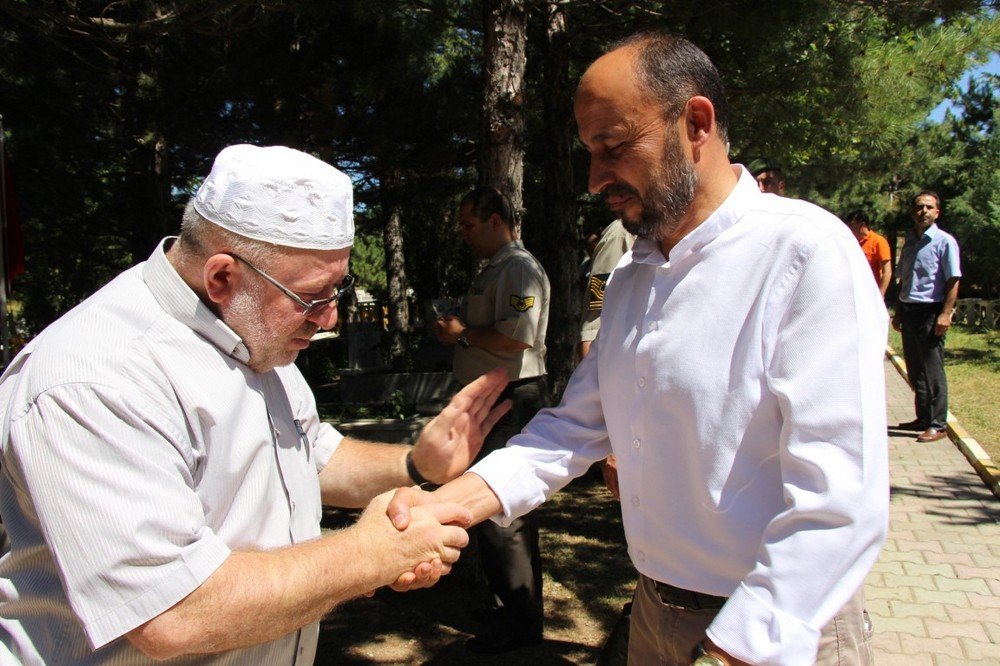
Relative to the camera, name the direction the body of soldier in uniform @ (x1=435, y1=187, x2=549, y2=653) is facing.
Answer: to the viewer's left

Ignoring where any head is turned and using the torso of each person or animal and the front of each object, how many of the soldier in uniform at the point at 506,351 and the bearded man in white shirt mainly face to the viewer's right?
0

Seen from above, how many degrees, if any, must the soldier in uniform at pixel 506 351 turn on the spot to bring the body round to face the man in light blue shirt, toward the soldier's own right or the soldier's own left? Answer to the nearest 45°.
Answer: approximately 135° to the soldier's own right

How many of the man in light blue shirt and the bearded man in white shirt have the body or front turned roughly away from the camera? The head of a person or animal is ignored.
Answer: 0

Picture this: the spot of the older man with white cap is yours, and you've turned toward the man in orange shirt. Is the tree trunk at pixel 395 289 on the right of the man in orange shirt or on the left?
left

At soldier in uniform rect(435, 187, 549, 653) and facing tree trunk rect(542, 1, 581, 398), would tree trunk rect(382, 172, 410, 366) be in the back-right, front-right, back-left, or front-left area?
front-left

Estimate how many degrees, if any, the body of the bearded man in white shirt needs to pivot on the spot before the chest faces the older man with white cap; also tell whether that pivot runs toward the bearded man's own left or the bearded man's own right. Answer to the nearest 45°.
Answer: approximately 45° to the bearded man's own right

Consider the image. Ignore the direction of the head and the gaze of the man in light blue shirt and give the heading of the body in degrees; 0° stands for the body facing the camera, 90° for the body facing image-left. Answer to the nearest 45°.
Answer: approximately 45°

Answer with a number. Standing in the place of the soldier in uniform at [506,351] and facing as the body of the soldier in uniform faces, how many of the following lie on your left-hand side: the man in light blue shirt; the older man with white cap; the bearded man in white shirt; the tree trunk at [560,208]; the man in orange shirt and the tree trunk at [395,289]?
2

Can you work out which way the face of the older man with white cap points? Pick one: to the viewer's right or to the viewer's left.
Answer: to the viewer's right

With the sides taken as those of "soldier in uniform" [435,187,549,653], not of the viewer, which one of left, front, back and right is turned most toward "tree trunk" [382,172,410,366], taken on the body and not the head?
right

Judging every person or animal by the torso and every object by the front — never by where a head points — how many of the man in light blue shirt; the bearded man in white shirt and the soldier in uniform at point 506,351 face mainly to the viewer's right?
0

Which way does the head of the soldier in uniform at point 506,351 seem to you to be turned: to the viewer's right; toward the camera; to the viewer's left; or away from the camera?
to the viewer's left

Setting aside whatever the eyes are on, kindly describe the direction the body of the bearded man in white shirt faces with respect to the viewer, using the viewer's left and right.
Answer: facing the viewer and to the left of the viewer
